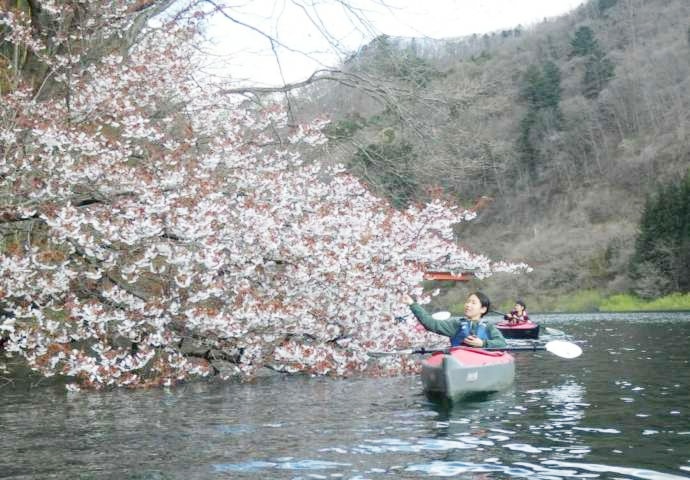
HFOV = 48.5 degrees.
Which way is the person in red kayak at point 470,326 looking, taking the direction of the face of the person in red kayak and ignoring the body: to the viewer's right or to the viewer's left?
to the viewer's left

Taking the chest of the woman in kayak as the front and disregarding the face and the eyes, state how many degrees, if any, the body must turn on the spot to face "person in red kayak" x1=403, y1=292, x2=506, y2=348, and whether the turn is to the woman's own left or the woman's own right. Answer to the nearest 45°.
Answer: approximately 45° to the woman's own left

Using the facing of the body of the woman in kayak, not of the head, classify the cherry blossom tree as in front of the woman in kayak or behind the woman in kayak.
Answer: in front

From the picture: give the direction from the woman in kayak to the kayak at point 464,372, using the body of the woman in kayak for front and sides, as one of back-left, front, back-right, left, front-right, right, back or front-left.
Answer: front-left

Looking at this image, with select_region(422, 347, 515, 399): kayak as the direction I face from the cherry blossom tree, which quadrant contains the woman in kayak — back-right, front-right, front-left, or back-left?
front-left
